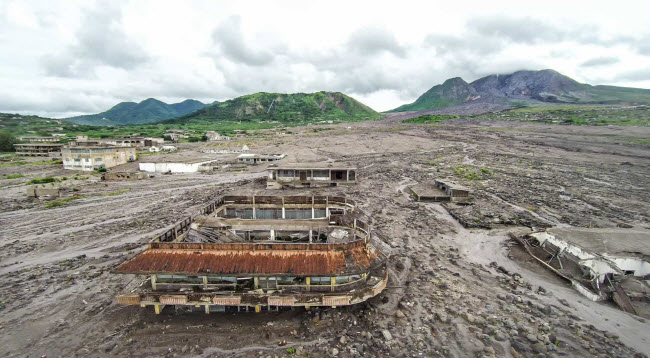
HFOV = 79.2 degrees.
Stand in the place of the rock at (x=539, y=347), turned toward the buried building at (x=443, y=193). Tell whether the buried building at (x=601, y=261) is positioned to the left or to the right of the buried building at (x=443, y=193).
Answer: right

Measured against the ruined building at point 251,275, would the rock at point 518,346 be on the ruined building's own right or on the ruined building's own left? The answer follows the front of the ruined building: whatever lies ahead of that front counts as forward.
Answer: on the ruined building's own left

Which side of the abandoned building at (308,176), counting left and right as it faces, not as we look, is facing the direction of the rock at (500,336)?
front

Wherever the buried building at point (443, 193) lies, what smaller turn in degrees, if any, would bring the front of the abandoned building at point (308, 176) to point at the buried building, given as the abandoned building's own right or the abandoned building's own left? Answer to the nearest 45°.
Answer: approximately 45° to the abandoned building's own left

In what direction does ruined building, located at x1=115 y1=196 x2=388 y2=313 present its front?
toward the camera

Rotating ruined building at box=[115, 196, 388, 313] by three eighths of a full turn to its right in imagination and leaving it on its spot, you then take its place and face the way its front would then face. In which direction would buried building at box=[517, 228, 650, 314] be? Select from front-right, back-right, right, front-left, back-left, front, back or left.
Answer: back-right

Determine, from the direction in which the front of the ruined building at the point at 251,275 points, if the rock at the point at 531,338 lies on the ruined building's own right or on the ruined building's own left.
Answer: on the ruined building's own left

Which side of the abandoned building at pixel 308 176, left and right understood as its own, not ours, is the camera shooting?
front

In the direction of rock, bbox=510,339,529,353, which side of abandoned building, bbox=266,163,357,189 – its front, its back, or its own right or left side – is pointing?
front
